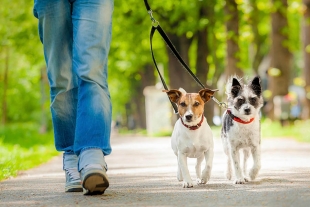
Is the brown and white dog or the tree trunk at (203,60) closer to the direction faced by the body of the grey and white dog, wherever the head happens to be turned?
the brown and white dog

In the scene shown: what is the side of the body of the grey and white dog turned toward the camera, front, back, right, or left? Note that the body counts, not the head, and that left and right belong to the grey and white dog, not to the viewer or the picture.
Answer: front

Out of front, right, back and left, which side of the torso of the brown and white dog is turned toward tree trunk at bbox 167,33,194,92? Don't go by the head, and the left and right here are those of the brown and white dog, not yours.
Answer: back

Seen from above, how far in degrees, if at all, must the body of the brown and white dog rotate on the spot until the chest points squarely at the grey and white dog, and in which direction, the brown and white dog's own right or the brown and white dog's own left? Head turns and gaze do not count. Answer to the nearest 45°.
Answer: approximately 135° to the brown and white dog's own left

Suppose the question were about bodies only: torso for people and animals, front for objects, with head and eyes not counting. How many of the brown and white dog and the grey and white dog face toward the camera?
2

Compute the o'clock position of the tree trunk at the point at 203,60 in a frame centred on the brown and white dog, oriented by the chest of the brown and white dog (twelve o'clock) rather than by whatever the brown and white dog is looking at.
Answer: The tree trunk is roughly at 6 o'clock from the brown and white dog.

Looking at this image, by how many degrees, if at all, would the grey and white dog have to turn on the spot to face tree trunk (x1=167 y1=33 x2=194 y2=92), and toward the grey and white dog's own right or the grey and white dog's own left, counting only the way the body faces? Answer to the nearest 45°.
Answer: approximately 180°

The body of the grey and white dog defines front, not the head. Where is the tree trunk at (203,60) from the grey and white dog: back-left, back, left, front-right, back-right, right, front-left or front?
back

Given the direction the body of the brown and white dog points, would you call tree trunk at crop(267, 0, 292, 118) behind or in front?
behind

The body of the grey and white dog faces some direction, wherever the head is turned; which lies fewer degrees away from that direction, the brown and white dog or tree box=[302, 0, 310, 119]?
the brown and white dog

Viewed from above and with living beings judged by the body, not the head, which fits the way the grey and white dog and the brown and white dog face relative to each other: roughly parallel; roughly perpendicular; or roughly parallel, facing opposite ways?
roughly parallel

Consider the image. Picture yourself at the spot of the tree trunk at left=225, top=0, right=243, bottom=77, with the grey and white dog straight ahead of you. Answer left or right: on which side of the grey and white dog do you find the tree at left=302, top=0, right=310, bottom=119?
left

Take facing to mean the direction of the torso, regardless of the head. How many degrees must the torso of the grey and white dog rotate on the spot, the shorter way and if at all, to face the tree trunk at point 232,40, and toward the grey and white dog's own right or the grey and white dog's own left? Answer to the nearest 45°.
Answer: approximately 180°

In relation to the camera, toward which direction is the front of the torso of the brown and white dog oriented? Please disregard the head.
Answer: toward the camera
